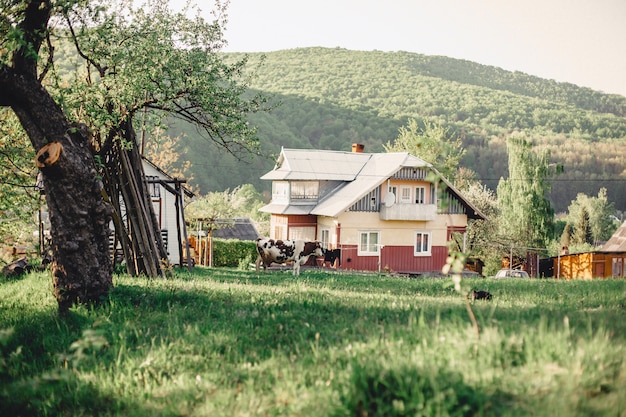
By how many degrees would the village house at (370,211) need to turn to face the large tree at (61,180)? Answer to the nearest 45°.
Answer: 0° — it already faces it

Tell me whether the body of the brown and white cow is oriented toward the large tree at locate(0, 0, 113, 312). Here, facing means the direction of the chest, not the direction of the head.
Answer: no

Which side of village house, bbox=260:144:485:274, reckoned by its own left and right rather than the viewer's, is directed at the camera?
front

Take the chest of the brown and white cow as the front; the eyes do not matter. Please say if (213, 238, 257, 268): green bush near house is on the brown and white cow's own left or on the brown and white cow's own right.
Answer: on the brown and white cow's own left

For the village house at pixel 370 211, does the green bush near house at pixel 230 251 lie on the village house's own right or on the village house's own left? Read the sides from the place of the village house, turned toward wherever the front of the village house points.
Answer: on the village house's own right

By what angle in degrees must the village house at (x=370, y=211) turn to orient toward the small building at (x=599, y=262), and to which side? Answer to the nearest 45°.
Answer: approximately 90° to its left

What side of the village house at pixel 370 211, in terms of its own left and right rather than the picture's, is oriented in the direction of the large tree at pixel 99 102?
front

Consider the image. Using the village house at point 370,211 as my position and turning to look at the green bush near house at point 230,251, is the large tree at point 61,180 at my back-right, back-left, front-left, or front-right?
front-left

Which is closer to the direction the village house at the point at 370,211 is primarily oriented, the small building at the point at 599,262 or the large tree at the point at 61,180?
the large tree

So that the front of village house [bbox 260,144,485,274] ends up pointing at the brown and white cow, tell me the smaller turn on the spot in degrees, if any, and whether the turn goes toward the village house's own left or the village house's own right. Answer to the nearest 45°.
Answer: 0° — it already faces it

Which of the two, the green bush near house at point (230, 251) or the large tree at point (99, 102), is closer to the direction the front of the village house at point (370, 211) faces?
the large tree

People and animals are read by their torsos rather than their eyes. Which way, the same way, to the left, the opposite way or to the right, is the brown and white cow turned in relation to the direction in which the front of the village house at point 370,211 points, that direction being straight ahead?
to the left

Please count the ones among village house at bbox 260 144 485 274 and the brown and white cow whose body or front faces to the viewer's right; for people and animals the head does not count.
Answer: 1

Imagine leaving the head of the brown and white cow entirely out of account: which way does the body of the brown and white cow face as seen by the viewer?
to the viewer's right

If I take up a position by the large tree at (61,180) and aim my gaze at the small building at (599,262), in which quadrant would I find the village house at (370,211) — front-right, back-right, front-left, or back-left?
front-left
